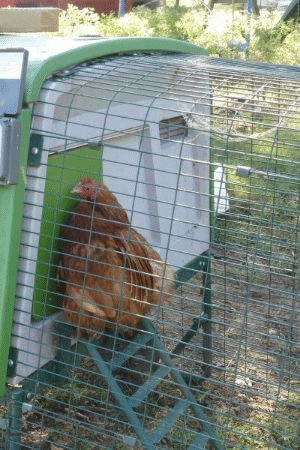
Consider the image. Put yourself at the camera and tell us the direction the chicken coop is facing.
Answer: facing the viewer and to the right of the viewer
